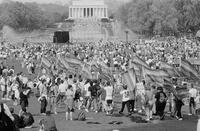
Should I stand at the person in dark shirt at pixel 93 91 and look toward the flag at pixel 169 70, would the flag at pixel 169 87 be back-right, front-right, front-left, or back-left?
front-right

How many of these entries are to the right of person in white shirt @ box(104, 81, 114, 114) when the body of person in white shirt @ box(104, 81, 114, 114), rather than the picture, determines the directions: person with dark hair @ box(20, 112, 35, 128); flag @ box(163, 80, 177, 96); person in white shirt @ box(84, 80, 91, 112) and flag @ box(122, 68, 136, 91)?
2

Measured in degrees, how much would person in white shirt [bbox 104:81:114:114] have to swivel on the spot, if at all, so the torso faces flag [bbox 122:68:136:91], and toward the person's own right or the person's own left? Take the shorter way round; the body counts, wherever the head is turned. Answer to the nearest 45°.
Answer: approximately 90° to the person's own right

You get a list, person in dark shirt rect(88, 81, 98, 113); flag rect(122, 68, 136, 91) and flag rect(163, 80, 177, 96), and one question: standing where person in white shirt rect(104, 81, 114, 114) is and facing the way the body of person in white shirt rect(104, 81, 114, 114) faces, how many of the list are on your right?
2

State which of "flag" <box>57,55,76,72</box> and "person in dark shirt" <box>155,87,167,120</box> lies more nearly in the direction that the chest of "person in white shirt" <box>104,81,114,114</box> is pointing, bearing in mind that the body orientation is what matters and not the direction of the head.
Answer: the flag

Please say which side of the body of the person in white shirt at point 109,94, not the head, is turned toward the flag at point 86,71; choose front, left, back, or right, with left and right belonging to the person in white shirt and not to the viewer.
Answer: front

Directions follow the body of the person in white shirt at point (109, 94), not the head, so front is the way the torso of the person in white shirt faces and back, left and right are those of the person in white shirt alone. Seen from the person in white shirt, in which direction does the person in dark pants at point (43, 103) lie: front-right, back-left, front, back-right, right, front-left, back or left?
left

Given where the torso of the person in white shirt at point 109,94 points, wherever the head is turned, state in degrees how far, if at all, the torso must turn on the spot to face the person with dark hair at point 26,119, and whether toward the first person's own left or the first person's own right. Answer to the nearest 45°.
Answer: approximately 135° to the first person's own left

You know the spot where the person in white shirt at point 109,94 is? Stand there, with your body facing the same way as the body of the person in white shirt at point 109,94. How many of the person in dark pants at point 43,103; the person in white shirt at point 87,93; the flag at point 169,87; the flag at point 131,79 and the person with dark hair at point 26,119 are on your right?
2

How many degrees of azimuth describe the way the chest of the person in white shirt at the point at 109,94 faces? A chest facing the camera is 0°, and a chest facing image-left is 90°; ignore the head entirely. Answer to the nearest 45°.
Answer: approximately 180°

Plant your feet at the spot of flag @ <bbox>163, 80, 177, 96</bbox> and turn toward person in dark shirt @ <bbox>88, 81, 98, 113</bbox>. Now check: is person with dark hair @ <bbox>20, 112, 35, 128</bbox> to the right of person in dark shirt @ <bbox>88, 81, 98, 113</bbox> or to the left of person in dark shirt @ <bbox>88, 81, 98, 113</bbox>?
left

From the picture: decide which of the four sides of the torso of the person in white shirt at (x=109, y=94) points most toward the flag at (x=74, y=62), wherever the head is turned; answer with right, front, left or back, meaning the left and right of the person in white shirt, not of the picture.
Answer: front

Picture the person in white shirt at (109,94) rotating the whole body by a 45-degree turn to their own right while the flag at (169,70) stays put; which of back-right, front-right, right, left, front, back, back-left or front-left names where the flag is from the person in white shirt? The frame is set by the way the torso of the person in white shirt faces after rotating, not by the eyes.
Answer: front

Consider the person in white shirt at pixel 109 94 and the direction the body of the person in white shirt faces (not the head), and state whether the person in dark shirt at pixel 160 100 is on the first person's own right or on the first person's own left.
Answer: on the first person's own right
